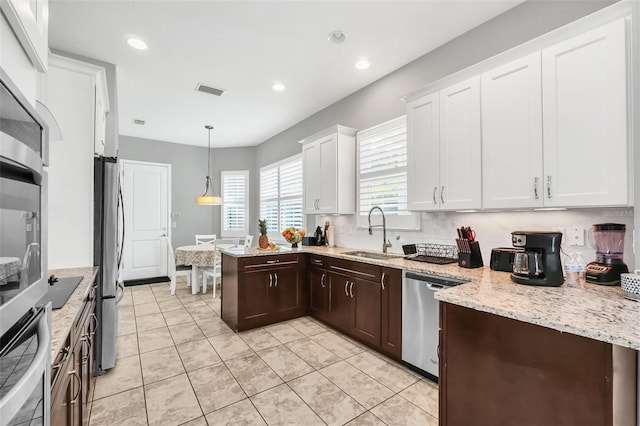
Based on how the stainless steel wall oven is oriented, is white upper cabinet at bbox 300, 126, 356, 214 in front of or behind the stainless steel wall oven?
in front

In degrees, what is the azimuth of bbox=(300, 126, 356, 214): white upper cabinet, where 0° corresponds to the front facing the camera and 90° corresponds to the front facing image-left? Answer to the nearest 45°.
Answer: approximately 45°

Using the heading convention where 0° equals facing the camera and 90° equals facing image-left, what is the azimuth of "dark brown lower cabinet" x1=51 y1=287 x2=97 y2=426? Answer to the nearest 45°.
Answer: approximately 270°

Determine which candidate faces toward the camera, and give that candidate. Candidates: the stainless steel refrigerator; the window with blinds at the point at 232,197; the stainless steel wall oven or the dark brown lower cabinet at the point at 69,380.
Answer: the window with blinds

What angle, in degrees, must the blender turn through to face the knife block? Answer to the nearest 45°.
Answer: approximately 45° to its right

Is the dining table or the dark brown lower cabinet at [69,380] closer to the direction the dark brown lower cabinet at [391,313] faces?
the dark brown lower cabinet

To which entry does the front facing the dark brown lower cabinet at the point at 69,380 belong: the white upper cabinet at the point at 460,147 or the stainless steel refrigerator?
the white upper cabinet
